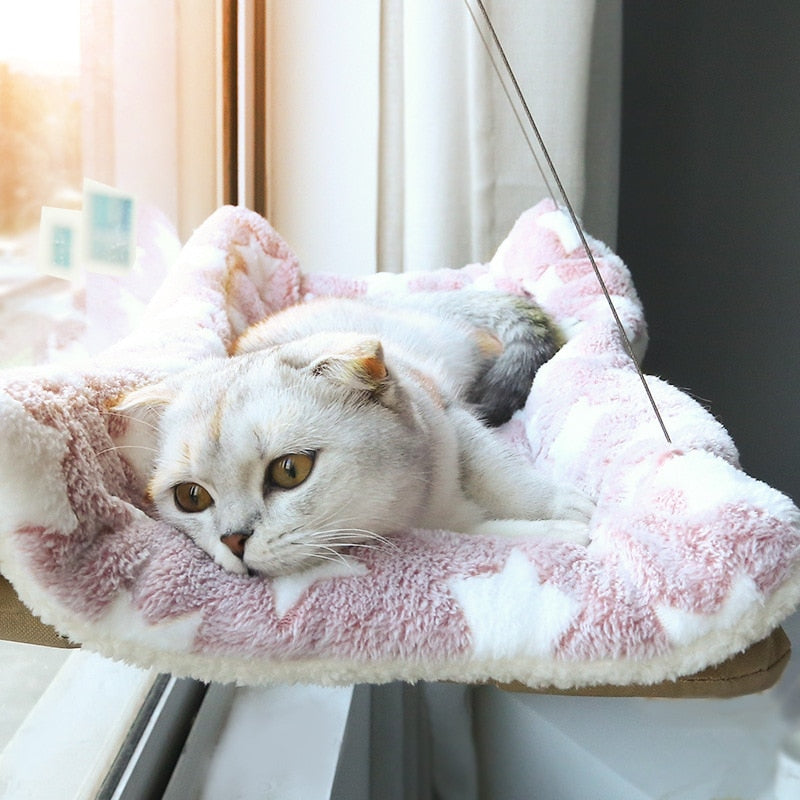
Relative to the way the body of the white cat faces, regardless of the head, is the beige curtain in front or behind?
behind

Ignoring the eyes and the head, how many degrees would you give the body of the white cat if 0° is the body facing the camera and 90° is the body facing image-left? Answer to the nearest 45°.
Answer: approximately 45°

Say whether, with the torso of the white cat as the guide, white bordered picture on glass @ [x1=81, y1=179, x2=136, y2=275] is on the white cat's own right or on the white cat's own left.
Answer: on the white cat's own right
